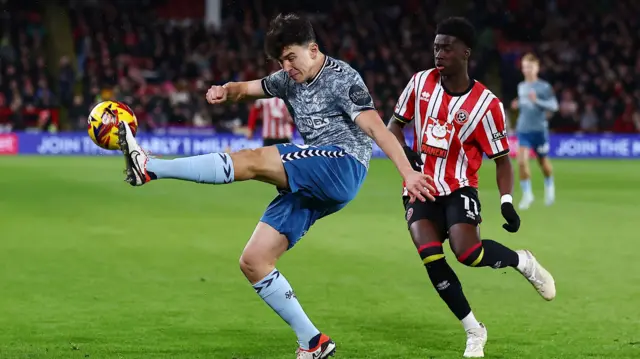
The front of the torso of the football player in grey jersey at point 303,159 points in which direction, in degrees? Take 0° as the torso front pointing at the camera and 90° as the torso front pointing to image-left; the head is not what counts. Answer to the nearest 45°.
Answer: approximately 45°
